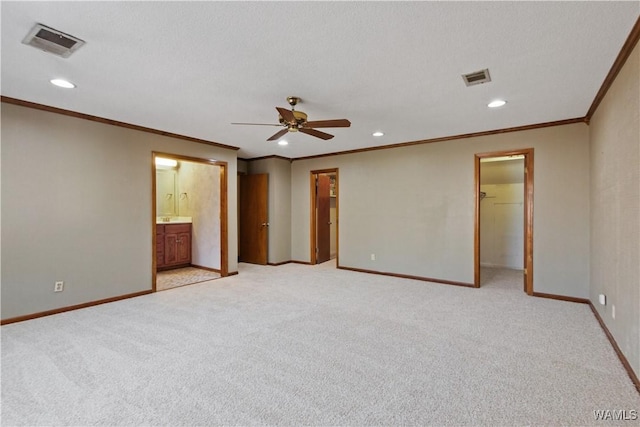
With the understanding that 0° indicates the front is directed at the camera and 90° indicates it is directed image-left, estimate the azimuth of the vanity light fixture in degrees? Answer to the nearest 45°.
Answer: approximately 315°

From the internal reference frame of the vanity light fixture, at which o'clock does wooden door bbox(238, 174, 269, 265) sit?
The wooden door is roughly at 11 o'clock from the vanity light fixture.

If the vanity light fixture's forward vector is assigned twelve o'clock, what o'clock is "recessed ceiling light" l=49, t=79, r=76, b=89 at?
The recessed ceiling light is roughly at 2 o'clock from the vanity light fixture.

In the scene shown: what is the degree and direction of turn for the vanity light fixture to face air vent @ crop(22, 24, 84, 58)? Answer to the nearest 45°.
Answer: approximately 45° to its right

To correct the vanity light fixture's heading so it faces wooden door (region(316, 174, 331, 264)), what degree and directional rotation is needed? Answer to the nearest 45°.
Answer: approximately 45° to its left
